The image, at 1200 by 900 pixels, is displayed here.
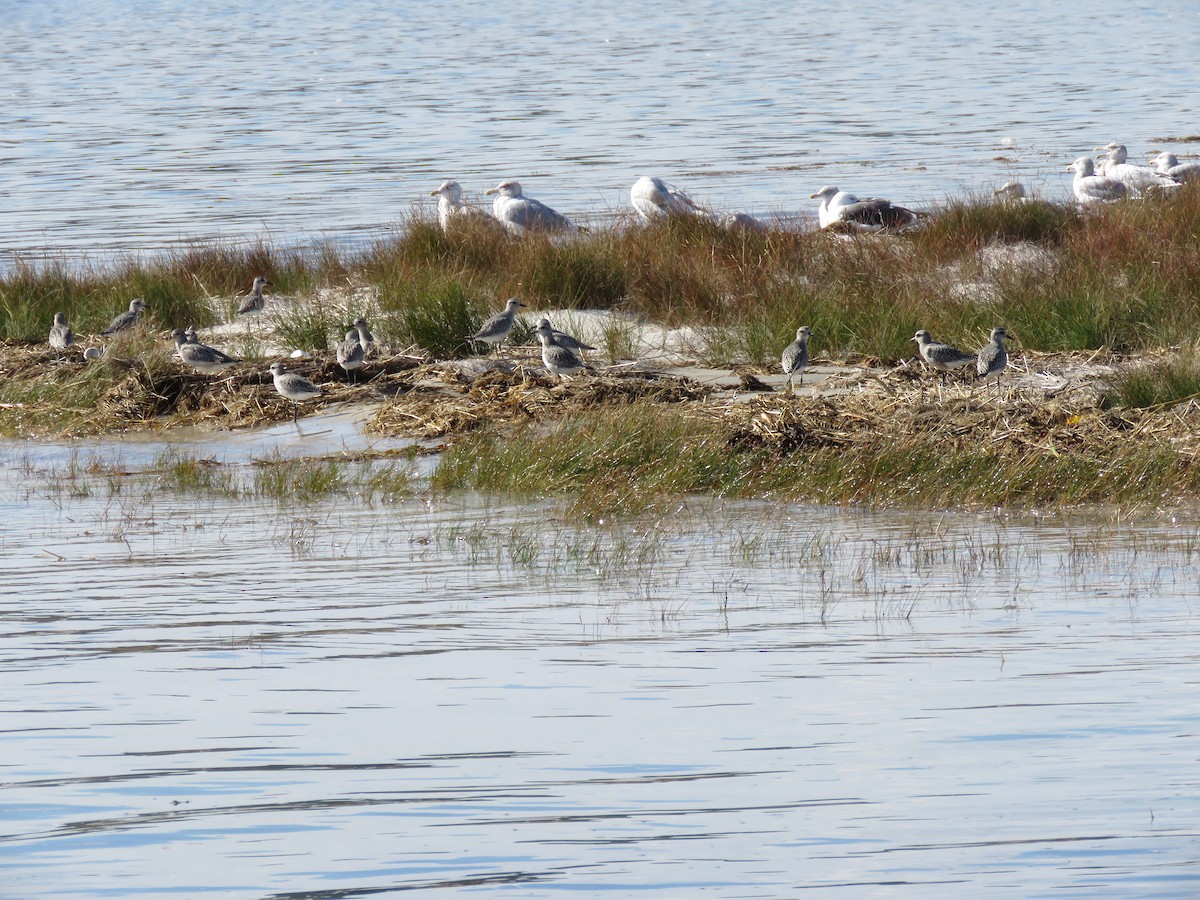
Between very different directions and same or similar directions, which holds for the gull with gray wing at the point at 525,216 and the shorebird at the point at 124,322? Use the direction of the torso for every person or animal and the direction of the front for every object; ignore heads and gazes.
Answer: very different directions

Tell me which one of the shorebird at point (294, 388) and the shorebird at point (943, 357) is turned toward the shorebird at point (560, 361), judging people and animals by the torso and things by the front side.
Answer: the shorebird at point (943, 357)

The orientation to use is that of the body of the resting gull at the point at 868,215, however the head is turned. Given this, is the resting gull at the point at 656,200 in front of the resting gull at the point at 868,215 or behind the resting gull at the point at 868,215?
in front

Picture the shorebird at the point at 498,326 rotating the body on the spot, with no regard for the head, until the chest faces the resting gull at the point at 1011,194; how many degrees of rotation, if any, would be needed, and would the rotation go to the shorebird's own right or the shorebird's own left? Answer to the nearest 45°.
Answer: approximately 45° to the shorebird's own left

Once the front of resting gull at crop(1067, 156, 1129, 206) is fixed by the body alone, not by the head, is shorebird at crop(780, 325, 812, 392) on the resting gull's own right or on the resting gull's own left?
on the resting gull's own left

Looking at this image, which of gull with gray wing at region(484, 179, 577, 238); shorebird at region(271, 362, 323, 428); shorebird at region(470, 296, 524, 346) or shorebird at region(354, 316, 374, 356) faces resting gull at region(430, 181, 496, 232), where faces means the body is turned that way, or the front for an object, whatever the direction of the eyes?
the gull with gray wing

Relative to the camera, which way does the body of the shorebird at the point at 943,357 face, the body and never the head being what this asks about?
to the viewer's left

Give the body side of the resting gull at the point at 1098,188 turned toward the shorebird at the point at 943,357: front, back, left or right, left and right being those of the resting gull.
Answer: left

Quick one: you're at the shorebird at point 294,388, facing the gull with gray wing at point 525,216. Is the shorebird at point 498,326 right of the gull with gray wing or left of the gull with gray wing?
right

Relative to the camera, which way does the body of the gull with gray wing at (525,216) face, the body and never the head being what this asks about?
to the viewer's left

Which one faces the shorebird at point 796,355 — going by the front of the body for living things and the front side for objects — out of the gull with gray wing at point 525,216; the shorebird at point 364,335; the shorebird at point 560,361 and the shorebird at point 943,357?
the shorebird at point 943,357

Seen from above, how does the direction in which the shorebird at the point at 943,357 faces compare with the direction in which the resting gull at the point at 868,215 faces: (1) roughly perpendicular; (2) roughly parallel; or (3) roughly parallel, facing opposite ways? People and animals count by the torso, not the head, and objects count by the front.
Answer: roughly parallel

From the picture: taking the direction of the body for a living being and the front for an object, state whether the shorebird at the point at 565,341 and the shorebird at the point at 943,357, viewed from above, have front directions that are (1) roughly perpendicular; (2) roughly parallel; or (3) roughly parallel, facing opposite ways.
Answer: roughly parallel

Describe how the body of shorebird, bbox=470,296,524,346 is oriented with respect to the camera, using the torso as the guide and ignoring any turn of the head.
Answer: to the viewer's right

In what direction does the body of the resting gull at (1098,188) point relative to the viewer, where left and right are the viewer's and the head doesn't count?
facing to the left of the viewer

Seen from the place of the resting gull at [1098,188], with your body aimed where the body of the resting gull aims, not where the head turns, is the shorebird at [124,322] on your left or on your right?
on your left

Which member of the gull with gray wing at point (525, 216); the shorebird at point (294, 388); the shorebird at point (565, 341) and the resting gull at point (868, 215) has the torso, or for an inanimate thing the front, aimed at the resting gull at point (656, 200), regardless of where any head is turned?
the resting gull at point (868, 215)

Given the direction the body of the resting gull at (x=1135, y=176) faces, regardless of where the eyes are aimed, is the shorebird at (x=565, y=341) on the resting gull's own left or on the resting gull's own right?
on the resting gull's own left
